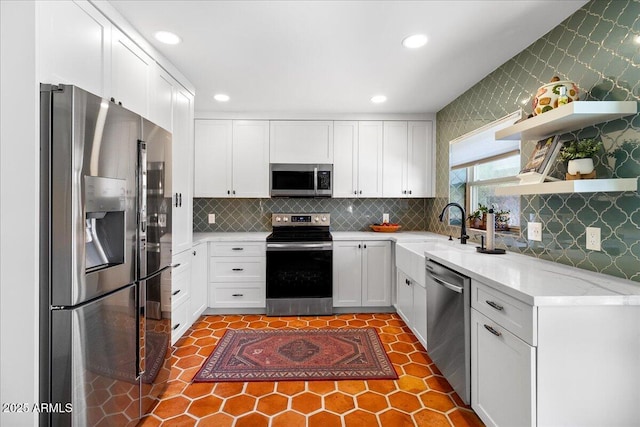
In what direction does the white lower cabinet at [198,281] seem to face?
to the viewer's right

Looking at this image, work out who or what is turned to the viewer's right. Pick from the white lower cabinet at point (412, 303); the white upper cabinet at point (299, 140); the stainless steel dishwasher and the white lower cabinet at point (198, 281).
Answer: the white lower cabinet at point (198, 281)

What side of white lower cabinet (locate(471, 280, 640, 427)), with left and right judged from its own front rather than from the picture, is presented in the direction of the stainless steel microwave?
right

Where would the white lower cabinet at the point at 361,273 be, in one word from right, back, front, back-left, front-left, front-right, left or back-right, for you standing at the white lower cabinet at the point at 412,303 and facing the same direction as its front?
right

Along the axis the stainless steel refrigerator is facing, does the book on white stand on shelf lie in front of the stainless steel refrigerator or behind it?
in front

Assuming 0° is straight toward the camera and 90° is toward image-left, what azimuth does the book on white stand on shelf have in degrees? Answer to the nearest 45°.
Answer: approximately 45°

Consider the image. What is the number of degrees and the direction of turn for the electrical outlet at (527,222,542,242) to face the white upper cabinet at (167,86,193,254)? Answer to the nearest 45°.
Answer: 0° — it already faces it

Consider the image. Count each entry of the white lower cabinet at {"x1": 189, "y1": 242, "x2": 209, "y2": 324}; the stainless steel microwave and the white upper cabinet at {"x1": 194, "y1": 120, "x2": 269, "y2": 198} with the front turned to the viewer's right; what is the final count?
1

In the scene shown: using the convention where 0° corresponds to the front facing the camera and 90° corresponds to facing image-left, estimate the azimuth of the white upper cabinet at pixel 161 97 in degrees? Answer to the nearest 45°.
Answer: approximately 315°

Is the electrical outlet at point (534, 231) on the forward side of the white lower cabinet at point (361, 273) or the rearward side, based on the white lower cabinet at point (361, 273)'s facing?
on the forward side

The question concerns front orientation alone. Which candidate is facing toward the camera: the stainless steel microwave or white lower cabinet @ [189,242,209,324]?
the stainless steel microwave

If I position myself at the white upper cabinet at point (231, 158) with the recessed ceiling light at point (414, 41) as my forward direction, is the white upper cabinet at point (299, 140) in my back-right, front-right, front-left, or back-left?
front-left

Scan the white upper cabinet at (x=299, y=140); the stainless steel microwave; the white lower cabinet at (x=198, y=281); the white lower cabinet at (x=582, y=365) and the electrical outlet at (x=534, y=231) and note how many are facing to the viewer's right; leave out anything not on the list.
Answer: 1

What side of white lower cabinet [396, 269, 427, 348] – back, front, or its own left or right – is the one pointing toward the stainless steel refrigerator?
front

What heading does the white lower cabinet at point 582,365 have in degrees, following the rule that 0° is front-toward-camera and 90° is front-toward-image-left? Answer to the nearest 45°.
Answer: approximately 45°

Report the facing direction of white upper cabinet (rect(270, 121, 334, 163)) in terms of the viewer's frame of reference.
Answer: facing the viewer

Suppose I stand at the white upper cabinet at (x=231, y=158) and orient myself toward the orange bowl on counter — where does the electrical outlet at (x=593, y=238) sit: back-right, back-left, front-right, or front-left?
front-right
